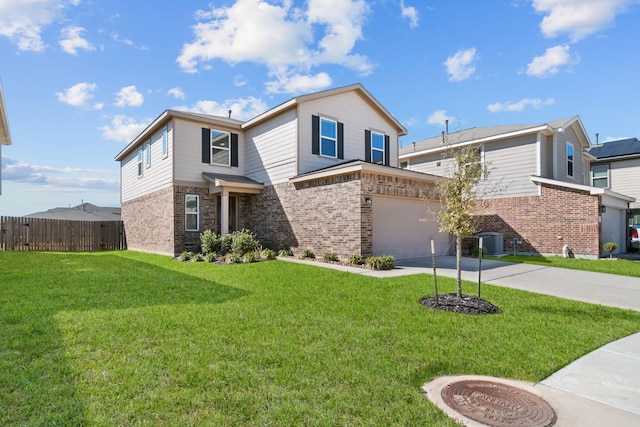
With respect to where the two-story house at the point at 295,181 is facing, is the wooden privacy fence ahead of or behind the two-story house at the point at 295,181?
behind

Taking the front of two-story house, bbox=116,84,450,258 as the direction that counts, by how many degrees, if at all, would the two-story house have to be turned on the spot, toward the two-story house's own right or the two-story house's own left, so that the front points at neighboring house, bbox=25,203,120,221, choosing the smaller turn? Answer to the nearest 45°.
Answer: approximately 180°

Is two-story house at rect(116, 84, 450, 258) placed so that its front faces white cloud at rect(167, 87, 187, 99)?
no

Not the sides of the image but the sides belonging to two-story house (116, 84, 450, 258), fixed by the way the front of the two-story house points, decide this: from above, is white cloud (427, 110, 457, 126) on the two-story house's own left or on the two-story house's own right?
on the two-story house's own left

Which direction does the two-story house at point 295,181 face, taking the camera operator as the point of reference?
facing the viewer and to the right of the viewer

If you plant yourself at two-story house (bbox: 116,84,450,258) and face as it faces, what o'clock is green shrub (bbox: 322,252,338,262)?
The green shrub is roughly at 1 o'clock from the two-story house.

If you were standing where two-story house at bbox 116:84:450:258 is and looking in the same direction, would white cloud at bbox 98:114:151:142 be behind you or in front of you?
behind

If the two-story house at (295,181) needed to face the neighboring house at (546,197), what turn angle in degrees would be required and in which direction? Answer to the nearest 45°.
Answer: approximately 45° to its left

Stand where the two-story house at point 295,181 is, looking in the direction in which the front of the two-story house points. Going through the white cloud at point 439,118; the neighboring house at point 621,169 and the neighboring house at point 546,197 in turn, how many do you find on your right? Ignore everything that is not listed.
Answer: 0

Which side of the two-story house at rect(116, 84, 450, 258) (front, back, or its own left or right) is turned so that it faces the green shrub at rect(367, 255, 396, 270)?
front
